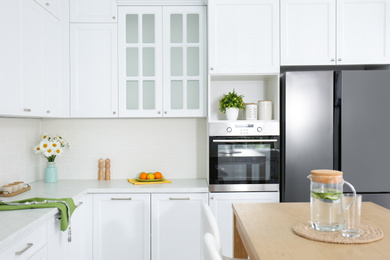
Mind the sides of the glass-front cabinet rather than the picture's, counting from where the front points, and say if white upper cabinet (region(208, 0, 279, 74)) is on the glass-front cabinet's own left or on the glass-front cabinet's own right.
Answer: on the glass-front cabinet's own left

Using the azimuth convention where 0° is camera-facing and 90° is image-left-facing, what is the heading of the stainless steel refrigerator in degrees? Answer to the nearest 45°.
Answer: approximately 0°

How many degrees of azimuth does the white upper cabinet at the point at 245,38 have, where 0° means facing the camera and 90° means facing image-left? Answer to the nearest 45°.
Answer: approximately 0°

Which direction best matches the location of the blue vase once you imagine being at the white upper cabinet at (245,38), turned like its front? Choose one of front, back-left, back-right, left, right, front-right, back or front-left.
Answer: right

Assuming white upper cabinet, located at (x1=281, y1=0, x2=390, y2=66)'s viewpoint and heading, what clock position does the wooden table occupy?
The wooden table is roughly at 12 o'clock from the white upper cabinet.

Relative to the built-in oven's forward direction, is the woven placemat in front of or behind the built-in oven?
in front

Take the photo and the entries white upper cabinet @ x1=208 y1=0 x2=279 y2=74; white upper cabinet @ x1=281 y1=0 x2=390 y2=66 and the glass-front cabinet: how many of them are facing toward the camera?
3
